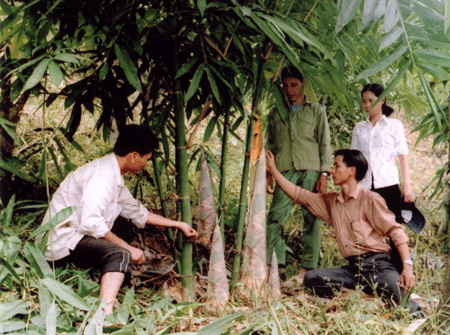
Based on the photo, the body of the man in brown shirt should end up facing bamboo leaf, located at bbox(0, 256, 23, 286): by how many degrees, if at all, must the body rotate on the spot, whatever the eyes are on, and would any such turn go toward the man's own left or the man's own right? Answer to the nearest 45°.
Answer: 0° — they already face it

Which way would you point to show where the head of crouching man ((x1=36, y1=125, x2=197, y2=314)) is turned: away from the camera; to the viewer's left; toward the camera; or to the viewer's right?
to the viewer's right

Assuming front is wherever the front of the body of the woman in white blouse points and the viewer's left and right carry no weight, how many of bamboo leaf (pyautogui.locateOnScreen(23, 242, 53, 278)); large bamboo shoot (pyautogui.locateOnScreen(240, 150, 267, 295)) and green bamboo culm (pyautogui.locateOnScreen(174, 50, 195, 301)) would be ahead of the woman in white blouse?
3

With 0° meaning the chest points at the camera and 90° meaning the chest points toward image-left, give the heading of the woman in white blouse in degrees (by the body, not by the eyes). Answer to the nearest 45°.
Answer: approximately 45°

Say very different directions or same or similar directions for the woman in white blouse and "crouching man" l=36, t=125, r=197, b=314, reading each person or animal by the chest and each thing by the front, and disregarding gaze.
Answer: very different directions

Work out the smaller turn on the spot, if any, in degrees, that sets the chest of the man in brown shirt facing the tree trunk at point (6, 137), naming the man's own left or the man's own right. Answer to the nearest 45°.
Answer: approximately 45° to the man's own right

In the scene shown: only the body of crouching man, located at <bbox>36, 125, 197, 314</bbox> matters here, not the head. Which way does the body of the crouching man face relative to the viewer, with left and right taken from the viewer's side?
facing to the right of the viewer
